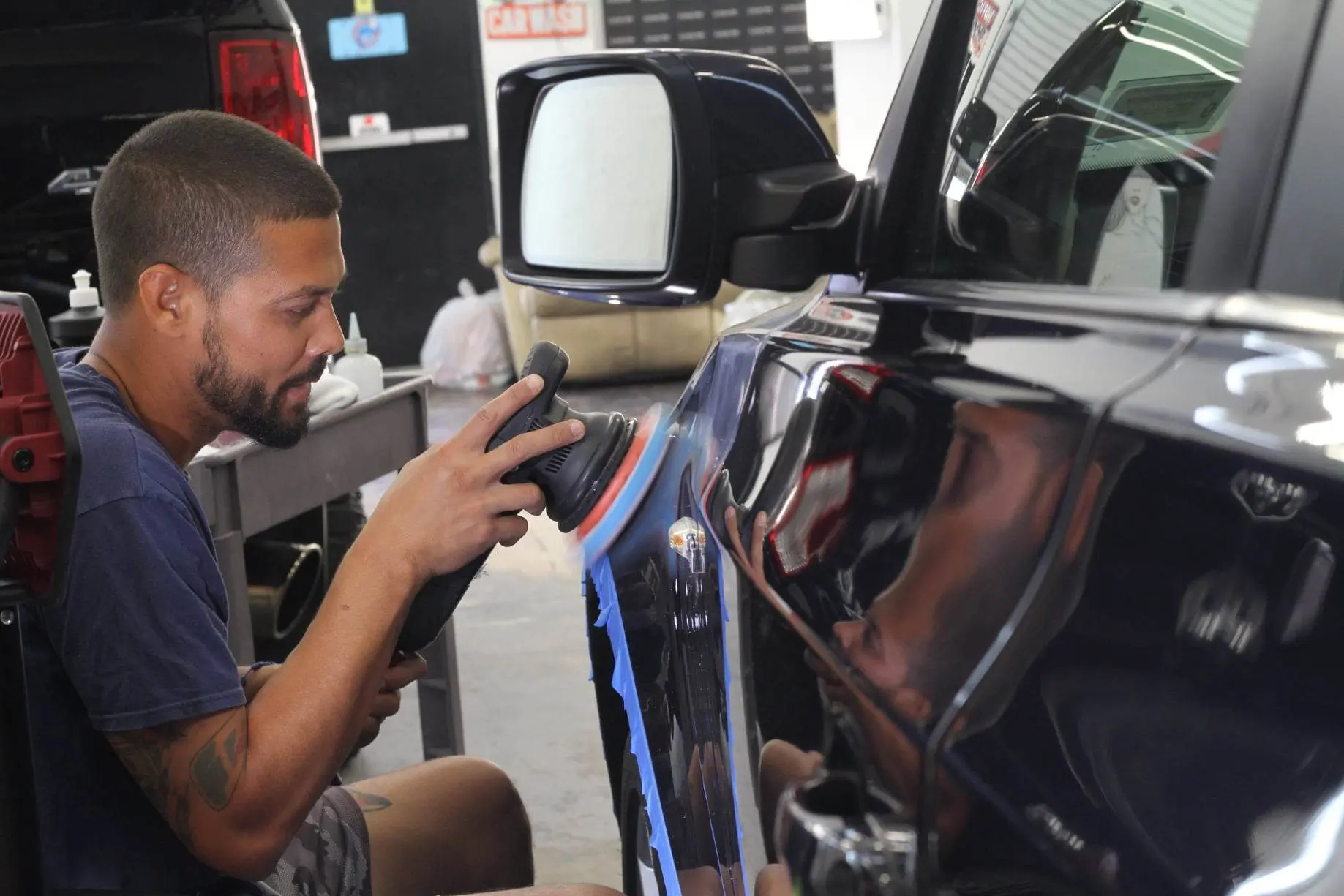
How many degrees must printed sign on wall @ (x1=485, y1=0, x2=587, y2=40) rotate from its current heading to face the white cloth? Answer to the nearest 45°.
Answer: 0° — it already faces it

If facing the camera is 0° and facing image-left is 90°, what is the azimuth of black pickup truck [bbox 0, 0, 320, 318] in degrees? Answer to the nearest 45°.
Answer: approximately 180°

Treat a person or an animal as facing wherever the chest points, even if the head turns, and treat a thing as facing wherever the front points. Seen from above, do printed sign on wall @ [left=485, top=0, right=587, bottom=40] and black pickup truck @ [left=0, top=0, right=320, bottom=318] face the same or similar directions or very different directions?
very different directions

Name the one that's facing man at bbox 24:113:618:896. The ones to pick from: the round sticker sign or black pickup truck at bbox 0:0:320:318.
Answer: the round sticker sign

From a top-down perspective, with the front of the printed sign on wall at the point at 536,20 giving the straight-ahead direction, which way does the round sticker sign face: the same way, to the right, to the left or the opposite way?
the same way

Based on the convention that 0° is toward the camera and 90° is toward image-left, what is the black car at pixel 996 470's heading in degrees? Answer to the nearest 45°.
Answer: approximately 135°

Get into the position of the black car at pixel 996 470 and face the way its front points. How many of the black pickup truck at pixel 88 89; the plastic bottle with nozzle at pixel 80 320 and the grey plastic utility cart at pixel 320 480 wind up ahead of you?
3

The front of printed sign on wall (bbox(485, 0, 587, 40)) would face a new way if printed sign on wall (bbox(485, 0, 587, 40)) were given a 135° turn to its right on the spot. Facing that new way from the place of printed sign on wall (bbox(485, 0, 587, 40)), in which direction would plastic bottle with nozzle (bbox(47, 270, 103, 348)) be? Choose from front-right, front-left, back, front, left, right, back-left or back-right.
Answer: back-left

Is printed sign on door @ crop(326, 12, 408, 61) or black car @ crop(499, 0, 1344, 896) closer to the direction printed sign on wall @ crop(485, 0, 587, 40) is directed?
the black car

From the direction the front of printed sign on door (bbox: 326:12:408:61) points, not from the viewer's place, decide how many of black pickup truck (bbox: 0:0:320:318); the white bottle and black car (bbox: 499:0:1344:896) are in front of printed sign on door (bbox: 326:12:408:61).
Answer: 3

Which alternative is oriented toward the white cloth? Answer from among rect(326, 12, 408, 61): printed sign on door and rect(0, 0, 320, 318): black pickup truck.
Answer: the printed sign on door

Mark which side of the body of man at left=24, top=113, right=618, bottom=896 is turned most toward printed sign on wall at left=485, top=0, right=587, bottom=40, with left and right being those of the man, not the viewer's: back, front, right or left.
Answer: left

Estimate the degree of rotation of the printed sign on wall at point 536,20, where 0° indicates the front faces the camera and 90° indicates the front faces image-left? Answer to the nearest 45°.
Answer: approximately 0°

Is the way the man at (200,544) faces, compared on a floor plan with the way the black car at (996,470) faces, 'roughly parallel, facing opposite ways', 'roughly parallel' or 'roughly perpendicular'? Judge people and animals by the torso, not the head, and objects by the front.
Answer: roughly perpendicular

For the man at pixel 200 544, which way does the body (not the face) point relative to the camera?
to the viewer's right

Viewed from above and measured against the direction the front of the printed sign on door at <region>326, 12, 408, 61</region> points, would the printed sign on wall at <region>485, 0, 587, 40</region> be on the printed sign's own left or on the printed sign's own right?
on the printed sign's own left

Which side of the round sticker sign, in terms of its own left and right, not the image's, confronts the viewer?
front
